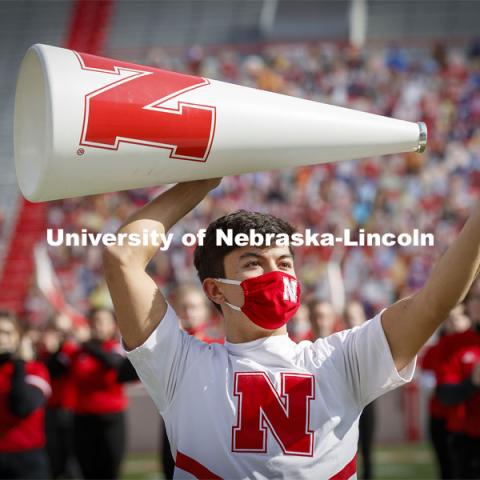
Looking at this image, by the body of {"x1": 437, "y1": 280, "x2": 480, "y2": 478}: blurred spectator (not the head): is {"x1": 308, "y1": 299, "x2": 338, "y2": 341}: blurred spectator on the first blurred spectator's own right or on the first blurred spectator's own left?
on the first blurred spectator's own right

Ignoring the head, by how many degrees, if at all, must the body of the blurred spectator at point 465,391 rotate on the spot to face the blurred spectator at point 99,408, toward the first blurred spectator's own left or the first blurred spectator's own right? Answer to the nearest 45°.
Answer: approximately 90° to the first blurred spectator's own right

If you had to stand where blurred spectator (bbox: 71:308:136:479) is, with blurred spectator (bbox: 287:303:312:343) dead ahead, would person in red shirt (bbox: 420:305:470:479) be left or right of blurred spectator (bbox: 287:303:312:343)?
right

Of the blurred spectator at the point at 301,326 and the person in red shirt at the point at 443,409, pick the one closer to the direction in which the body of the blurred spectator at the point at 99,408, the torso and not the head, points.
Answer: the person in red shirt

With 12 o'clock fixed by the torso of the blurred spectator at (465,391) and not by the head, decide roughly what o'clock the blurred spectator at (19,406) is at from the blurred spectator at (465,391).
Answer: the blurred spectator at (19,406) is roughly at 2 o'clock from the blurred spectator at (465,391).

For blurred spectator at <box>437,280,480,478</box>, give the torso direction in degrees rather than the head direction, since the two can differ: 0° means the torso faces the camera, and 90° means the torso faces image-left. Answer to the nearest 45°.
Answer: approximately 0°
